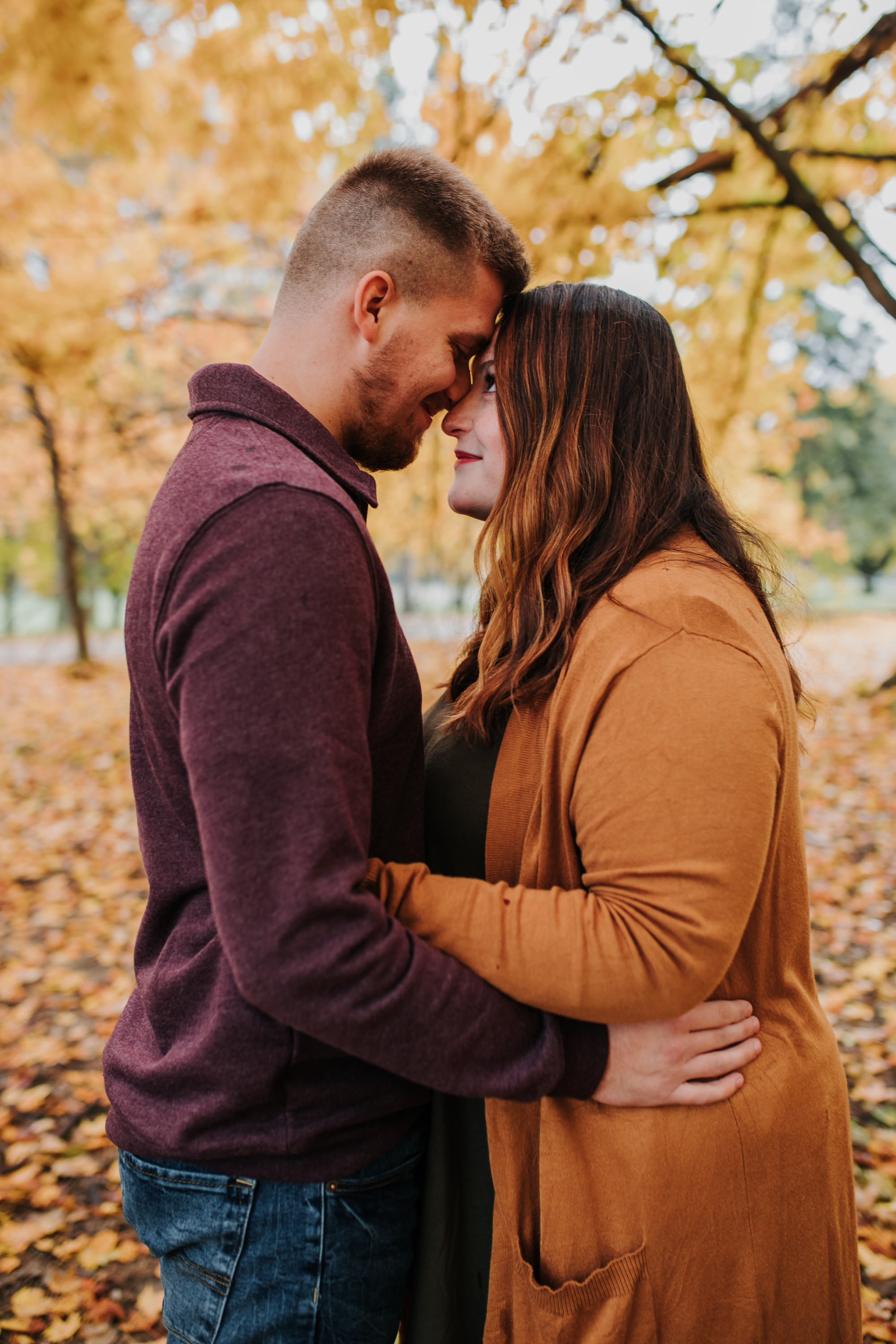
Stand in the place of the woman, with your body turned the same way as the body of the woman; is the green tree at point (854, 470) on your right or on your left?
on your right

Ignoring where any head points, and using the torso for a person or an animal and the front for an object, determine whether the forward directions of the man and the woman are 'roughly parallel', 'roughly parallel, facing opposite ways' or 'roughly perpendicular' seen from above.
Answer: roughly parallel, facing opposite ways

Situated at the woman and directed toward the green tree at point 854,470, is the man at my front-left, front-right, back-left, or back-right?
back-left

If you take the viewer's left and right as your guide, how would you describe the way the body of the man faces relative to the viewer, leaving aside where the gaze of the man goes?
facing to the right of the viewer

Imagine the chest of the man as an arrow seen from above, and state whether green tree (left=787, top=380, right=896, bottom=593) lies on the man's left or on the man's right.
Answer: on the man's left

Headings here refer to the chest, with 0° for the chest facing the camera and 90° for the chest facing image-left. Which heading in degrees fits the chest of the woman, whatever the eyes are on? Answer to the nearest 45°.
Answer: approximately 90°

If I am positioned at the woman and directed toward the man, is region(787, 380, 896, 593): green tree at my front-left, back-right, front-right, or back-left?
back-right

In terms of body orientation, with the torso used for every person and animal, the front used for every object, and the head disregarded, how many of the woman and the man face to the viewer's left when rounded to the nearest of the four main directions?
1

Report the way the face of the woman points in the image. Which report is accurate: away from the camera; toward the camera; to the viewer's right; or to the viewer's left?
to the viewer's left

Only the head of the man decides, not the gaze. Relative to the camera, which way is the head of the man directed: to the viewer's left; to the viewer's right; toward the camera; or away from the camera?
to the viewer's right
